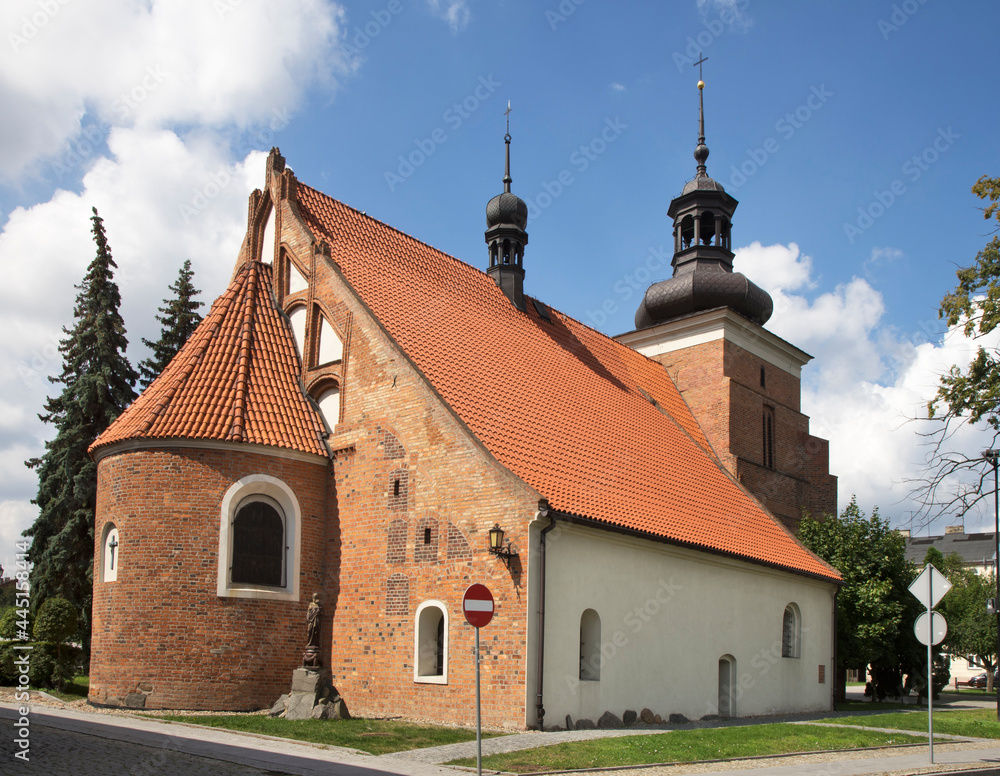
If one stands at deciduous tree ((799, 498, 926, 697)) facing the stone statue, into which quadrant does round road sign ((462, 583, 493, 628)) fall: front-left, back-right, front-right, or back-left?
front-left

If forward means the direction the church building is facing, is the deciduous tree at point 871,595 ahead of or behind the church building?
ahead

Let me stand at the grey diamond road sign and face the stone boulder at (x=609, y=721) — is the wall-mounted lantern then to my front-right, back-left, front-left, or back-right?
front-left

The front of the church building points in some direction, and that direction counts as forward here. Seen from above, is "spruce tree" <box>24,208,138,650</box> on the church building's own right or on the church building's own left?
on the church building's own left

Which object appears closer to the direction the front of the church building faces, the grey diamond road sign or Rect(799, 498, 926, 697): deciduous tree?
the deciduous tree

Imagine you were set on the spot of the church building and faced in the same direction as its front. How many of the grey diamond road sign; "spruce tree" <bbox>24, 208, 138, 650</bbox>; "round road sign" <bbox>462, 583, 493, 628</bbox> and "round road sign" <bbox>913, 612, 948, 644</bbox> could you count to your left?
1

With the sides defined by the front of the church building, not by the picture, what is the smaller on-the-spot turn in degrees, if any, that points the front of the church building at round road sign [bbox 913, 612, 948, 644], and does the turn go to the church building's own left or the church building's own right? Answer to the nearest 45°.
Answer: approximately 90° to the church building's own right

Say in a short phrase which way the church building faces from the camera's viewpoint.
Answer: facing away from the viewer and to the right of the viewer
